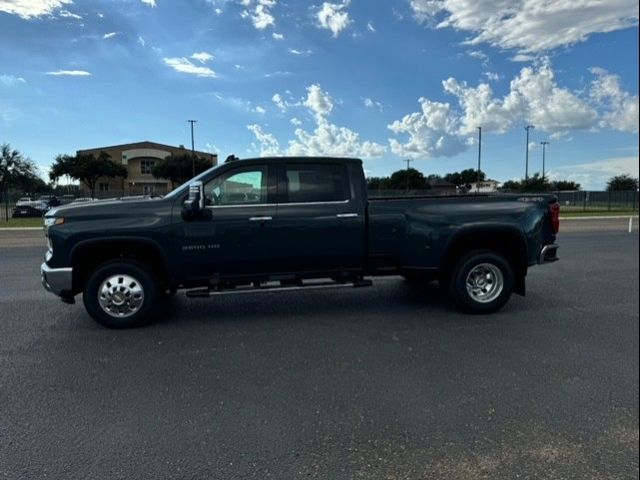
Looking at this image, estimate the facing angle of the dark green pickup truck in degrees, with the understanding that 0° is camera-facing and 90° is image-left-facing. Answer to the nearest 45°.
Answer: approximately 90°

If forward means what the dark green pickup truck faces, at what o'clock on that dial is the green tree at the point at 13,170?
The green tree is roughly at 2 o'clock from the dark green pickup truck.
